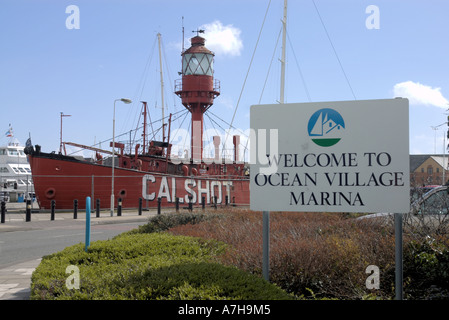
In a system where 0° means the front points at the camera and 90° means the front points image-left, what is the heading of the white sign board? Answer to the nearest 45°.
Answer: approximately 0°

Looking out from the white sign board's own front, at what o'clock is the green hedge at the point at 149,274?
The green hedge is roughly at 3 o'clock from the white sign board.

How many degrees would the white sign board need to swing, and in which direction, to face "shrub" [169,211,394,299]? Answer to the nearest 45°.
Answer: approximately 180°

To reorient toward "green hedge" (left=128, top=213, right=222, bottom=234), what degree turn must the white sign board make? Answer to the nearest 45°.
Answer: approximately 135° to its right
